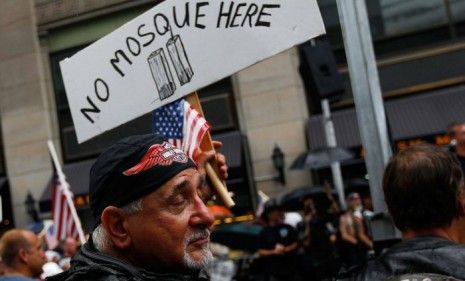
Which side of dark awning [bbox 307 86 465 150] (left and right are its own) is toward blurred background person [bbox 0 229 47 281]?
front

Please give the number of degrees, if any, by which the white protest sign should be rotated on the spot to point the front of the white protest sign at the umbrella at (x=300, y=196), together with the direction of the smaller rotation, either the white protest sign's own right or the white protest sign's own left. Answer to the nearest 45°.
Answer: approximately 180°

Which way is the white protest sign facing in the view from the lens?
facing the viewer

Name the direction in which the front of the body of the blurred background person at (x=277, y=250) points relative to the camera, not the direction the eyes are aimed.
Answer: toward the camera

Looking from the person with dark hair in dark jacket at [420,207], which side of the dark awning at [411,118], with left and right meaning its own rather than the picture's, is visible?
front

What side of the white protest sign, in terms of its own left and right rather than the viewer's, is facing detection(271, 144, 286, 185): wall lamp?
back

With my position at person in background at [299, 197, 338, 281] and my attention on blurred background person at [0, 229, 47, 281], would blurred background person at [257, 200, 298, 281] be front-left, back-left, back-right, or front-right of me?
front-right

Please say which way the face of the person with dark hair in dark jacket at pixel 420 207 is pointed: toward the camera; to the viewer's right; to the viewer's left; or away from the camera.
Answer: away from the camera
